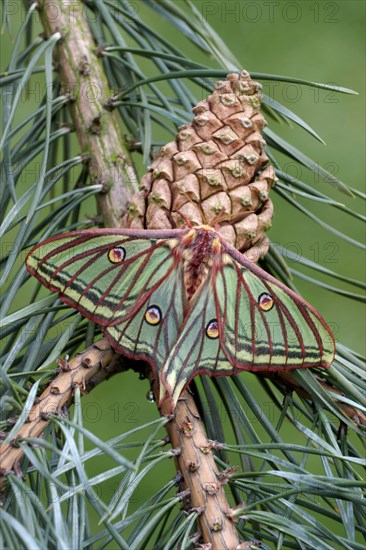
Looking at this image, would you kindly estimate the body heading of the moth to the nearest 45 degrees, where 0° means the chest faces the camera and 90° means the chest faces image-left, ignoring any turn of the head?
approximately 180°
